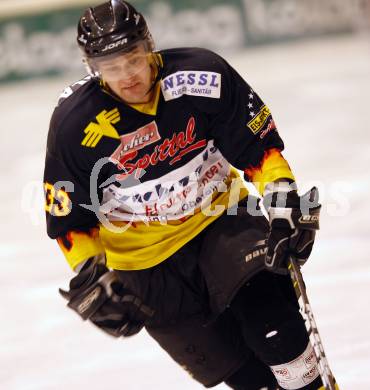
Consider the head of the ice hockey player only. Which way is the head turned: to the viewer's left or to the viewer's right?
to the viewer's left

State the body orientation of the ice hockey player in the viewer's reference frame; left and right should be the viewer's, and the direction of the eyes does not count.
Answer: facing the viewer
